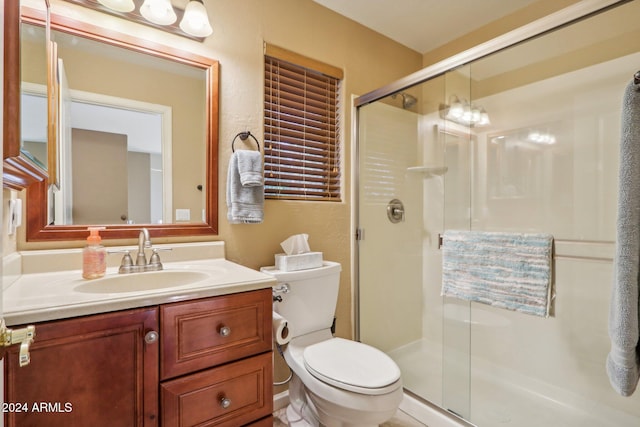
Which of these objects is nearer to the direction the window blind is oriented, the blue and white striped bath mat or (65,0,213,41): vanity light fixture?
the blue and white striped bath mat

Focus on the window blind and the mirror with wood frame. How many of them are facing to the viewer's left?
0

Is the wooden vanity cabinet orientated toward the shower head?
no

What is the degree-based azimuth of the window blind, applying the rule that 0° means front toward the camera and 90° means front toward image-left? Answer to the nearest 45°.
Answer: approximately 315°

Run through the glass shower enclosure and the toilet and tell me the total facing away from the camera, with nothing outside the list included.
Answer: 0

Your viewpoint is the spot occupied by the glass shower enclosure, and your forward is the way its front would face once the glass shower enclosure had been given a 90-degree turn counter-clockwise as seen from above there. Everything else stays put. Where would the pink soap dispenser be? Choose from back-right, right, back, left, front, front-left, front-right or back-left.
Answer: right

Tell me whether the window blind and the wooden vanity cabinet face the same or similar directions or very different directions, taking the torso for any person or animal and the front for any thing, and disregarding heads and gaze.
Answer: same or similar directions

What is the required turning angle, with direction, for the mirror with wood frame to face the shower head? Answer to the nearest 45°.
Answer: approximately 45° to its left

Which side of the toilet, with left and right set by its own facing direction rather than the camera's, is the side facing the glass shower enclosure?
left

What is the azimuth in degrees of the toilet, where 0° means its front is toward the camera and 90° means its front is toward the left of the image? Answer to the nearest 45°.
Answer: approximately 315°

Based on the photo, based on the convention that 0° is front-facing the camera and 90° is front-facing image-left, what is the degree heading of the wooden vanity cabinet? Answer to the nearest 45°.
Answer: approximately 315°

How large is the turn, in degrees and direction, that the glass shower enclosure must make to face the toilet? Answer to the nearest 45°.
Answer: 0° — it already faces it

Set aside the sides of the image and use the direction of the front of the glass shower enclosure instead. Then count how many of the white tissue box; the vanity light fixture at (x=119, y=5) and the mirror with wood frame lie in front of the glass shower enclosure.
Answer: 3

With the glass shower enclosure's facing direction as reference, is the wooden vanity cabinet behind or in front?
in front

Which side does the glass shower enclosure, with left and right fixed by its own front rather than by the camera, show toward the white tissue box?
front
